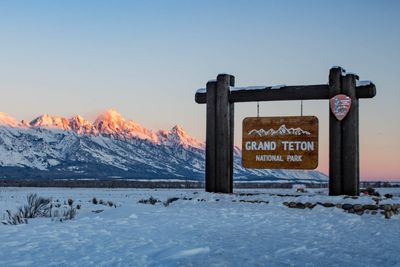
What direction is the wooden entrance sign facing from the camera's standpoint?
toward the camera
